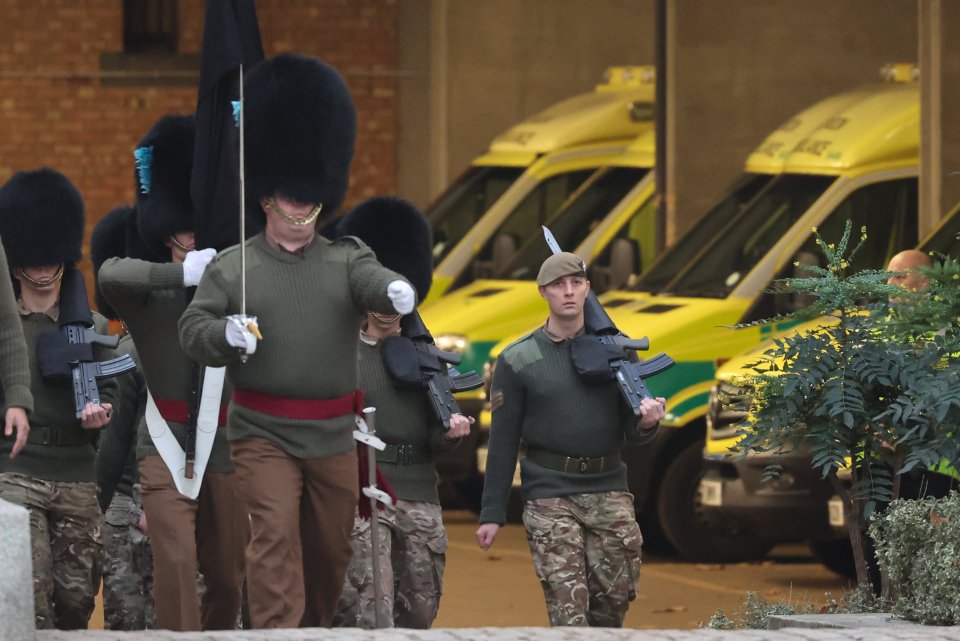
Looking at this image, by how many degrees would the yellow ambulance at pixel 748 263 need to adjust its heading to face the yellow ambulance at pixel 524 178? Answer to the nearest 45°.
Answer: approximately 90° to its right

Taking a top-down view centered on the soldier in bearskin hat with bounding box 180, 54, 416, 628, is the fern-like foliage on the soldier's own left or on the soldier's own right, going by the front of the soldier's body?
on the soldier's own left

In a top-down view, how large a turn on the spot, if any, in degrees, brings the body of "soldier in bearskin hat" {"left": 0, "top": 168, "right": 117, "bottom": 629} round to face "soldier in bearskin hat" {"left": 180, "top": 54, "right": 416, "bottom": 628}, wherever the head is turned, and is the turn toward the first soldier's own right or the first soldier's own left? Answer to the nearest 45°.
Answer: approximately 45° to the first soldier's own left

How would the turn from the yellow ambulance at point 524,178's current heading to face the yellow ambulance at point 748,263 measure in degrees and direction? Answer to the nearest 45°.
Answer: approximately 45° to its left

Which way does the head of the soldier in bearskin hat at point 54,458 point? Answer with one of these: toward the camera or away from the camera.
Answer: toward the camera

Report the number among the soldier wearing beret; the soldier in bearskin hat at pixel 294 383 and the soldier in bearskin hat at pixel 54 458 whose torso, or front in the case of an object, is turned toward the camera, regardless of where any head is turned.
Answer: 3

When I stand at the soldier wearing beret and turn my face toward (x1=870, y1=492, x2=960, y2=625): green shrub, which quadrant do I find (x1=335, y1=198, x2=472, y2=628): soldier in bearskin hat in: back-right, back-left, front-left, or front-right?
back-right

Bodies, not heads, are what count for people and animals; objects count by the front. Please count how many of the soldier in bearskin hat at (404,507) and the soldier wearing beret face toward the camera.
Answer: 2

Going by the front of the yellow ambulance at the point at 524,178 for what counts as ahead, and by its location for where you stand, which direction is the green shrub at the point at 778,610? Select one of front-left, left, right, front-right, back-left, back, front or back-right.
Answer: front-left

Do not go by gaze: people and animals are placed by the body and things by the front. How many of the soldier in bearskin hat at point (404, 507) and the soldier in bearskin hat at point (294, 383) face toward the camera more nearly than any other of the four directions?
2

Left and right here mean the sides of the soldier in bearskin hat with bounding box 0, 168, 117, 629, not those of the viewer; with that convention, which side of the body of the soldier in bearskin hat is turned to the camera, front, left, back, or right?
front

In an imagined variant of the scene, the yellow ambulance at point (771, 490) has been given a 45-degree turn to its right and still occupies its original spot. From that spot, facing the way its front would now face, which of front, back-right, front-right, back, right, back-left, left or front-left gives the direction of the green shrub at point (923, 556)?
left

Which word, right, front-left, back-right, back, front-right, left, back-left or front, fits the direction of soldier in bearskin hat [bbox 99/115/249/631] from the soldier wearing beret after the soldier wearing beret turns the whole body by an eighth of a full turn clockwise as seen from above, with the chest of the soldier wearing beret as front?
front-right

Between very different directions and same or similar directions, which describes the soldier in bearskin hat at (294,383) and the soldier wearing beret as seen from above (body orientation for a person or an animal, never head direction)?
same or similar directions
